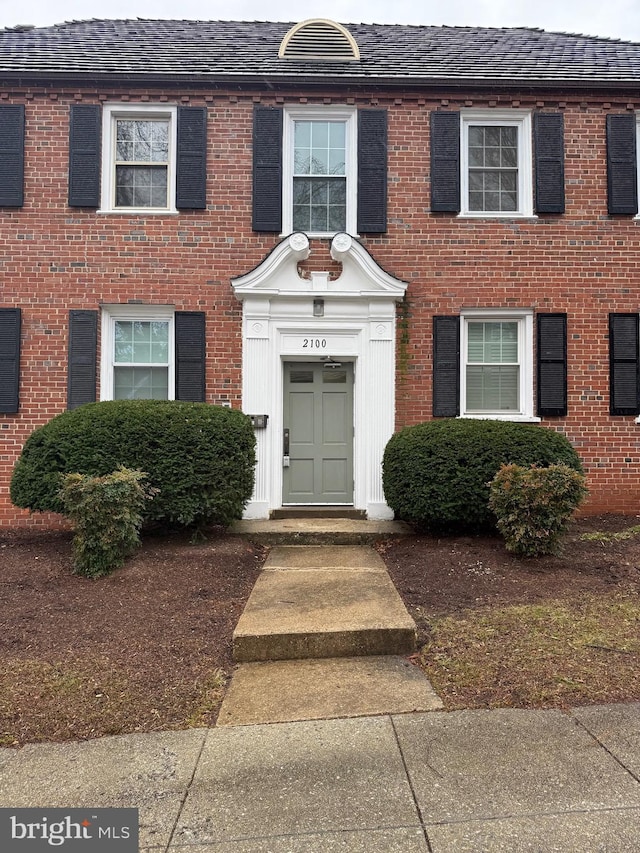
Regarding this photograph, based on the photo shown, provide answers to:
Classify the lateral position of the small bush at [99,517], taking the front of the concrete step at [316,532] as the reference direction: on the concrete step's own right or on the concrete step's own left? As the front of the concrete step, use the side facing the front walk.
on the concrete step's own right

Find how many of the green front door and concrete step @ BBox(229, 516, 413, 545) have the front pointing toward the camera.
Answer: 2

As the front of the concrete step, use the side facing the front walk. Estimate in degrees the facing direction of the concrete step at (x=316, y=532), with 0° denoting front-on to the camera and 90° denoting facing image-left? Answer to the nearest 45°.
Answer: approximately 0°

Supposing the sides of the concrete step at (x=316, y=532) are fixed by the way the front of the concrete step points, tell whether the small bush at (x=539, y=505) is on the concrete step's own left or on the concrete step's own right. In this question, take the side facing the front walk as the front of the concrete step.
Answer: on the concrete step's own left

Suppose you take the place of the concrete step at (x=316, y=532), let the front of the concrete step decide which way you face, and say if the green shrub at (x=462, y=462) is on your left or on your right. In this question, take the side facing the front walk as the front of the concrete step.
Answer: on your left

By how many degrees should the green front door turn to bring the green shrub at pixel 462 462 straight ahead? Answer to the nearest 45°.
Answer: approximately 45° to its left

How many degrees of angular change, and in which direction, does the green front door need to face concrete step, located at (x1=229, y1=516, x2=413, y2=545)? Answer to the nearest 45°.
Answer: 0° — it already faces it
